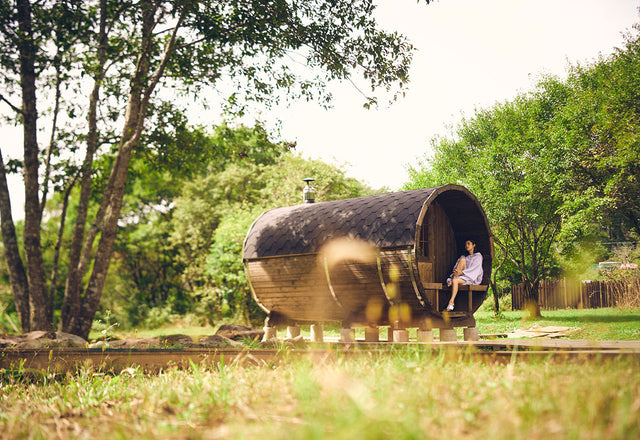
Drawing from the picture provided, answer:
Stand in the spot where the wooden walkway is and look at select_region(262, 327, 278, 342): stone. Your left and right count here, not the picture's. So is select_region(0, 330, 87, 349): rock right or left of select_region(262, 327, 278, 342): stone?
left

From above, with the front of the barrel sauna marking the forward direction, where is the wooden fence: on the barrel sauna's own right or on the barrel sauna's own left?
on the barrel sauna's own left

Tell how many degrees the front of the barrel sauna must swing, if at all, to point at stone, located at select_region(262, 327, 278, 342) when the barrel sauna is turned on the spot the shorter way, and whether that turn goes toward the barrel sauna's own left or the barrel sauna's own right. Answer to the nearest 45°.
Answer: approximately 180°

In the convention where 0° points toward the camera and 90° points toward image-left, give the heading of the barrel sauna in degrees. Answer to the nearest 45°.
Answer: approximately 315°

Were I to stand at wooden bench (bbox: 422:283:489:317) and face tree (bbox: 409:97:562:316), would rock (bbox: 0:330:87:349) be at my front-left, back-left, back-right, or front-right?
back-left

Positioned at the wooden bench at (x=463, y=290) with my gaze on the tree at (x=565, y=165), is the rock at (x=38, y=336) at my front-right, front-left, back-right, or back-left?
back-left
